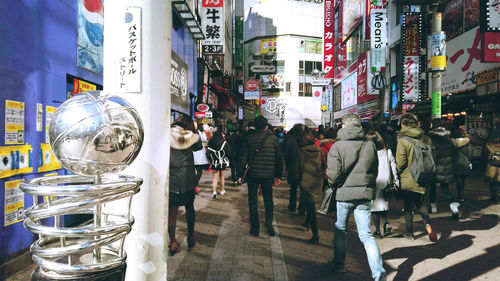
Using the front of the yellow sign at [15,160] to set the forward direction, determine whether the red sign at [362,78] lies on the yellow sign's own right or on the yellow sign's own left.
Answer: on the yellow sign's own left

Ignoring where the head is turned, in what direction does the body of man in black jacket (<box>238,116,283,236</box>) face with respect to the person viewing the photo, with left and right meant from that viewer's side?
facing away from the viewer

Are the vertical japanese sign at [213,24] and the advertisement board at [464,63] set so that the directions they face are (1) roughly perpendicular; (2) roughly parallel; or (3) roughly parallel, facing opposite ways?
roughly perpendicular

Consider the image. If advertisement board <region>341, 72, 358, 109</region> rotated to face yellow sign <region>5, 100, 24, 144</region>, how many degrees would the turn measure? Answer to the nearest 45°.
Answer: approximately 45° to its left

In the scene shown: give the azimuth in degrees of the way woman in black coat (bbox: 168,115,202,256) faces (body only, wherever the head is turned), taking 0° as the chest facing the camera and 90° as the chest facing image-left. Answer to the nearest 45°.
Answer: approximately 180°

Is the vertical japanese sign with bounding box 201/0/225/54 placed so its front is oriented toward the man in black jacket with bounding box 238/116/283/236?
yes

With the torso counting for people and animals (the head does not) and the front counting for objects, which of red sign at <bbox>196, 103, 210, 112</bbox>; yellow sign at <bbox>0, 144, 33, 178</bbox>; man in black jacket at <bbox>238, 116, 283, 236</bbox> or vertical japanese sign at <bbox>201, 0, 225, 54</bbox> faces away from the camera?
the man in black jacket
